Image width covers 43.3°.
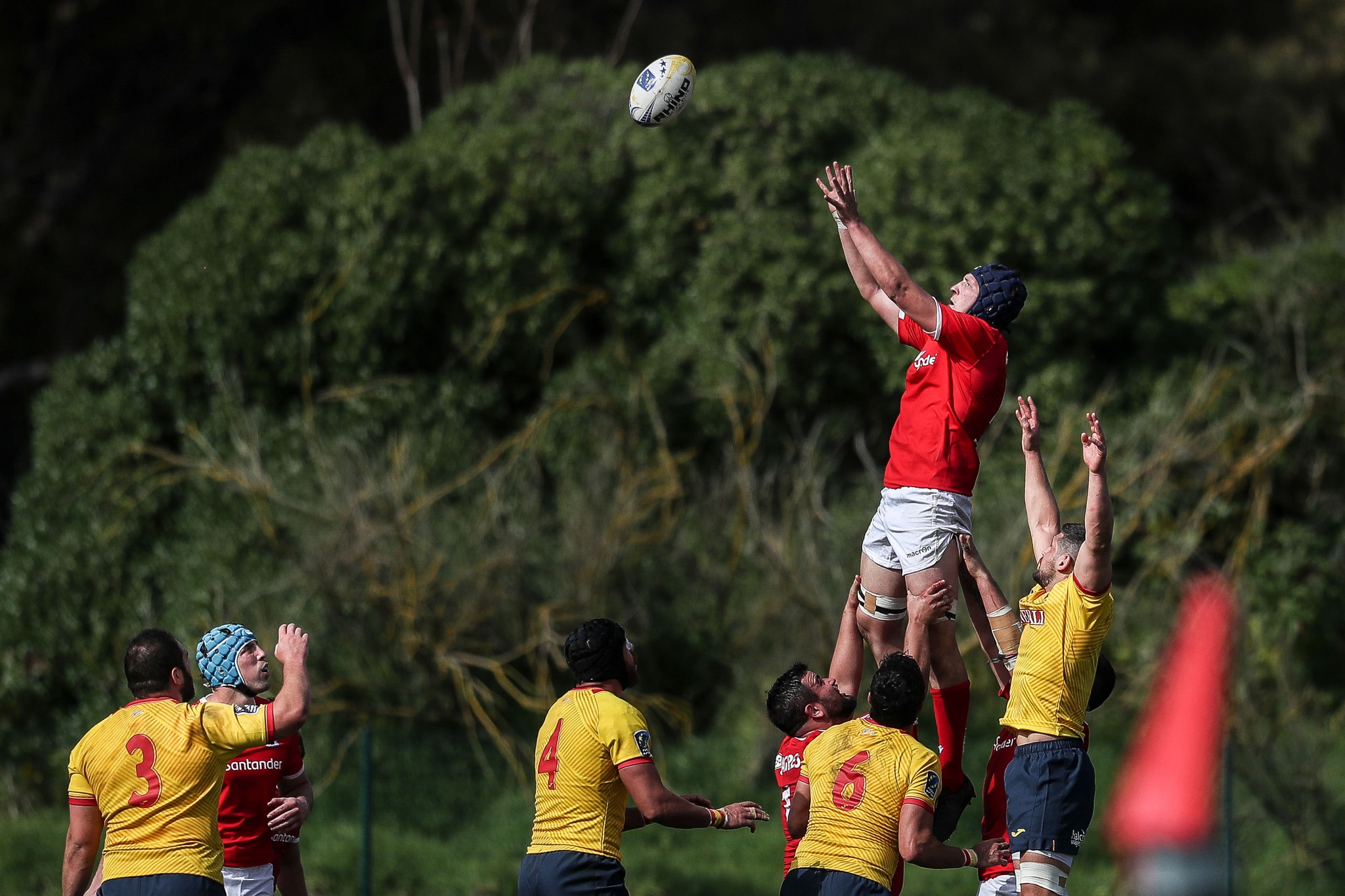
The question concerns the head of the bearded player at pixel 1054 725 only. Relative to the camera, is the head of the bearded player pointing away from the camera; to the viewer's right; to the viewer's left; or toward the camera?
to the viewer's left

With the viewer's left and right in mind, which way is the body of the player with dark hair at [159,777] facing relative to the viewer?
facing away from the viewer and to the right of the viewer

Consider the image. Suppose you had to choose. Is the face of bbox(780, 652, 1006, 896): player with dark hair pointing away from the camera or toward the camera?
away from the camera

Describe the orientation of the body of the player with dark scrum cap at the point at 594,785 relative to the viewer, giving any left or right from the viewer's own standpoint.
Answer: facing away from the viewer and to the right of the viewer

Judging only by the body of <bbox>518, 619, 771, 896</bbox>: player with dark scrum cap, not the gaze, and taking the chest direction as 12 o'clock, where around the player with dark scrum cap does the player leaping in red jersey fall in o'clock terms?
The player leaping in red jersey is roughly at 1 o'clock from the player with dark scrum cap.
